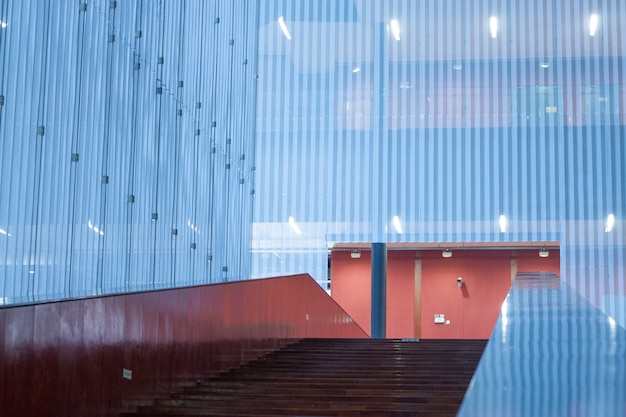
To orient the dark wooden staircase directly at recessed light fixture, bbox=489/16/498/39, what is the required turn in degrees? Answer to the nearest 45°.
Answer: approximately 180°

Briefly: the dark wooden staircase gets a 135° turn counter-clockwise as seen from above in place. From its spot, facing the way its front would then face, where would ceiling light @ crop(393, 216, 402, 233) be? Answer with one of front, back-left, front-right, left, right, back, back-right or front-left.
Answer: front-left

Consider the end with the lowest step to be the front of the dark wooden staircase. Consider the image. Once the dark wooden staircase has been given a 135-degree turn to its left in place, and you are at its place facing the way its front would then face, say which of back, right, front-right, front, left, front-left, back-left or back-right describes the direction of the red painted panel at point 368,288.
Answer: front-left

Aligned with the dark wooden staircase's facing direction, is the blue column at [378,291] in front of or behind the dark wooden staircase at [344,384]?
behind

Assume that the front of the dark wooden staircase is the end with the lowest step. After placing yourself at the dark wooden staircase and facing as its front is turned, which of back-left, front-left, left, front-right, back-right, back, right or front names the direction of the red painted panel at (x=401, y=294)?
back

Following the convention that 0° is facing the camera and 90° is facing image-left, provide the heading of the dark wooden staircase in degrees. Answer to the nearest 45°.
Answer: approximately 0°

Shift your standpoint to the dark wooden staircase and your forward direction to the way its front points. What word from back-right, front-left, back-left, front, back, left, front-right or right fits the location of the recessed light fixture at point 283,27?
back

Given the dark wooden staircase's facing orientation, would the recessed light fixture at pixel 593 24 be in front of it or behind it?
behind

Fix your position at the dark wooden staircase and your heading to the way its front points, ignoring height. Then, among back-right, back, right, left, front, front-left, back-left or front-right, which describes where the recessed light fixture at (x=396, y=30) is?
back
